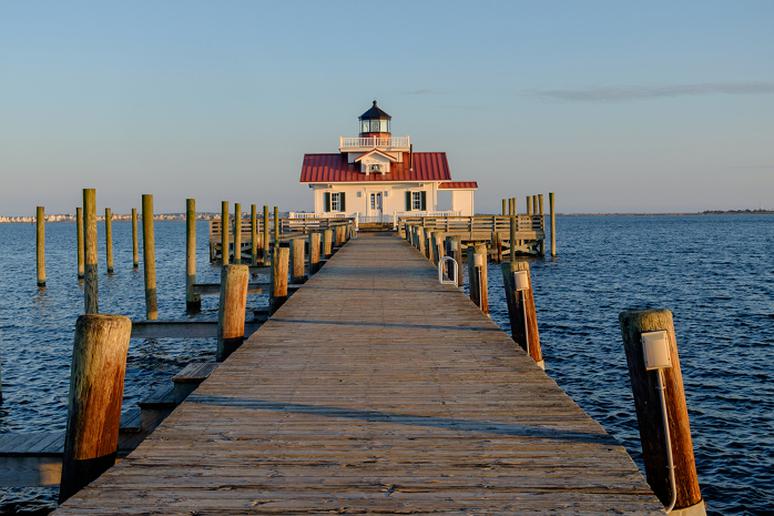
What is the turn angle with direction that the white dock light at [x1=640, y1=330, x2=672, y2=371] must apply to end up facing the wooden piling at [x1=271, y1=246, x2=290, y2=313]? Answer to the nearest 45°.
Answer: approximately 135° to its right

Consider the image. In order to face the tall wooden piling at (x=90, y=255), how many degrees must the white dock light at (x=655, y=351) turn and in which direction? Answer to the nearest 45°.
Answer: approximately 135° to its right

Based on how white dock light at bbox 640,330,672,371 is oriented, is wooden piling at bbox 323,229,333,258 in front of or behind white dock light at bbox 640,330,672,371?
behind

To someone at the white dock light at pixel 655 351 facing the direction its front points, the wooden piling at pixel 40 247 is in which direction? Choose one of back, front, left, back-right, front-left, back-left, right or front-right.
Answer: back-right

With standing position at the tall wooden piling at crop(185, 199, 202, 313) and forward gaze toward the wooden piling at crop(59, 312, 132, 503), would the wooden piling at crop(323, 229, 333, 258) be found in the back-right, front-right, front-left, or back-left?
back-left

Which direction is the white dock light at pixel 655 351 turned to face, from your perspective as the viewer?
facing the viewer

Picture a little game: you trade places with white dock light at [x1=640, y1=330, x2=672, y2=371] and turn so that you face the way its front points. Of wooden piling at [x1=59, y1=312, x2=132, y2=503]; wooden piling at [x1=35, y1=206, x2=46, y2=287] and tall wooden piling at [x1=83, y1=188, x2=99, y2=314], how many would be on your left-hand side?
0

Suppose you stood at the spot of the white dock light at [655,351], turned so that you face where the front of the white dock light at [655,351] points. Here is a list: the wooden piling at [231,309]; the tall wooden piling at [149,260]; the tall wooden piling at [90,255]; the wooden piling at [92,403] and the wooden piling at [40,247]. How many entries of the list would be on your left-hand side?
0

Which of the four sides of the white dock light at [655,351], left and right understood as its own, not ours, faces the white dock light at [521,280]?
back

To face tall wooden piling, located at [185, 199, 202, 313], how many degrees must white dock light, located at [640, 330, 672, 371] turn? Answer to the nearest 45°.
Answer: approximately 135° to its right

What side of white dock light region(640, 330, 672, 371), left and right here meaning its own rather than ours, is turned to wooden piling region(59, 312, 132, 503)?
right

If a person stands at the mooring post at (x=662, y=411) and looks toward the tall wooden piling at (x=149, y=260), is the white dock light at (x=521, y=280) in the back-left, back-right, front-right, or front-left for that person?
front-right

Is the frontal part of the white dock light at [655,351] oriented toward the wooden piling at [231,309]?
no

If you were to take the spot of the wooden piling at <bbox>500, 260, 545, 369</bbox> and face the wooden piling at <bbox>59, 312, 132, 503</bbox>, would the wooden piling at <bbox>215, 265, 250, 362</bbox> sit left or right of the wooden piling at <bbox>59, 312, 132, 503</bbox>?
right

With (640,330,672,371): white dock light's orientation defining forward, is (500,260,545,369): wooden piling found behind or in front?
behind
